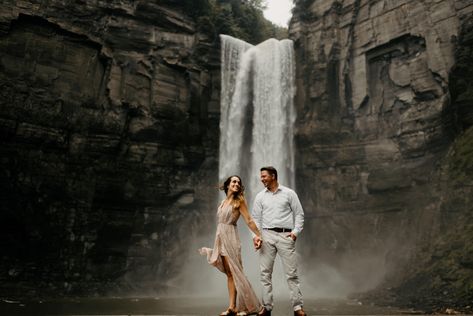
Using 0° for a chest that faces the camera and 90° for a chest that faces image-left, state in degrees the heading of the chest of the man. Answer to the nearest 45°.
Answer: approximately 0°

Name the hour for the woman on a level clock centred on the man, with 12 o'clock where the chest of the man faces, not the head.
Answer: The woman is roughly at 3 o'clock from the man.

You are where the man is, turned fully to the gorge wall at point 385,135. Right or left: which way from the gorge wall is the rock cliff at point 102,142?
left

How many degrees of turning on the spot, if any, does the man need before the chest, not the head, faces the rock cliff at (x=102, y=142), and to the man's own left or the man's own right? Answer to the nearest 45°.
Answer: approximately 135° to the man's own right

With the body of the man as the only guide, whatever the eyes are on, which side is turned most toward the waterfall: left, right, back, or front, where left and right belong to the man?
back
